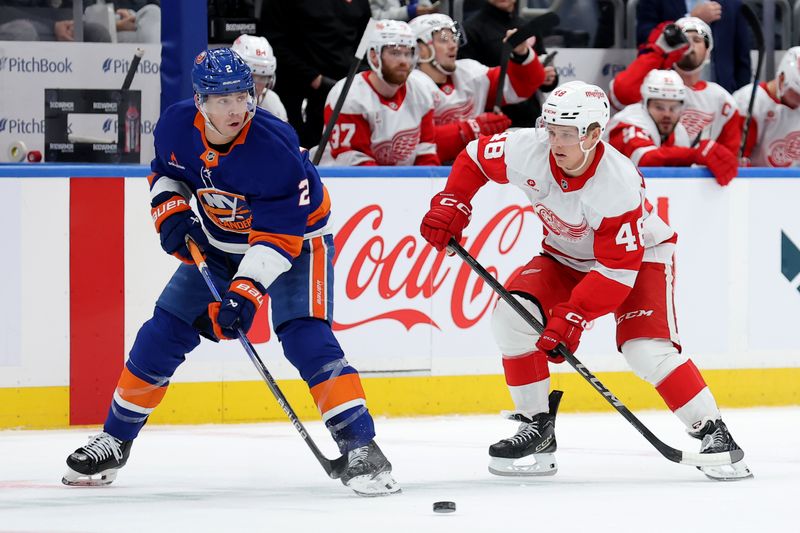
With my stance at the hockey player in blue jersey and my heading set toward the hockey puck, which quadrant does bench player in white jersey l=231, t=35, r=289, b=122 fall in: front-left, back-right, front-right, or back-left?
back-left

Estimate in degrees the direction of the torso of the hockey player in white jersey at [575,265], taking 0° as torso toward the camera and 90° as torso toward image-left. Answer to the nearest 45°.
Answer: approximately 45°

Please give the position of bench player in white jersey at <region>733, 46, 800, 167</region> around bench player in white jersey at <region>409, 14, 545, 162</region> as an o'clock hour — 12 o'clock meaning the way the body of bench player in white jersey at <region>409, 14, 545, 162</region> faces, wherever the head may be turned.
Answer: bench player in white jersey at <region>733, 46, 800, 167</region> is roughly at 10 o'clock from bench player in white jersey at <region>409, 14, 545, 162</region>.

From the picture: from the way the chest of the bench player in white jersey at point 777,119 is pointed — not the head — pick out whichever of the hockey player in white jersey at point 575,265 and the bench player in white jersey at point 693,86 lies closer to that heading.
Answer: the hockey player in white jersey

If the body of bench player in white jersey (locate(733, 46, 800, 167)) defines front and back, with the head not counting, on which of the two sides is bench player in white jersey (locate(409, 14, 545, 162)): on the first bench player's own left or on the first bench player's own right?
on the first bench player's own right
